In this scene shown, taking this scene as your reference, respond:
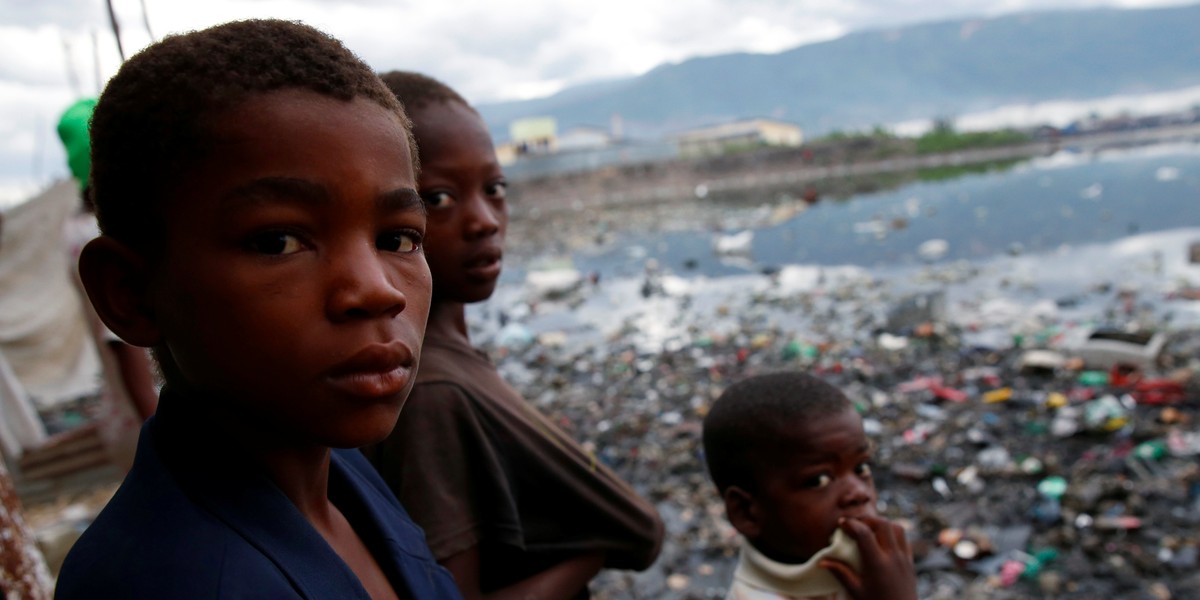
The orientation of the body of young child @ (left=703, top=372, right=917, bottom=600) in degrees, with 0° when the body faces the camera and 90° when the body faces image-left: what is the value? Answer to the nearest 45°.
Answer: approximately 315°

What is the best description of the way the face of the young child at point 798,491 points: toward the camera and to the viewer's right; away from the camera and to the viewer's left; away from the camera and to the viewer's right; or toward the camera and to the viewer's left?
toward the camera and to the viewer's right

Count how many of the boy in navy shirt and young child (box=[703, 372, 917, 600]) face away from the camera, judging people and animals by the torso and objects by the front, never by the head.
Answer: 0

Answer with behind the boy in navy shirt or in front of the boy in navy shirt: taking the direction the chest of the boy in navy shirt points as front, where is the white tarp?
behind

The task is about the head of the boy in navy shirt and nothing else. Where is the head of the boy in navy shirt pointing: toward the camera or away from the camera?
toward the camera

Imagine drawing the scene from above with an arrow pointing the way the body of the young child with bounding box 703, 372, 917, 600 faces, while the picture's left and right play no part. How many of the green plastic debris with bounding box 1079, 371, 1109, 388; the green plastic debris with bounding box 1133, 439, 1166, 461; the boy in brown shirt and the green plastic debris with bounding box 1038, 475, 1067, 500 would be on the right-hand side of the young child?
1

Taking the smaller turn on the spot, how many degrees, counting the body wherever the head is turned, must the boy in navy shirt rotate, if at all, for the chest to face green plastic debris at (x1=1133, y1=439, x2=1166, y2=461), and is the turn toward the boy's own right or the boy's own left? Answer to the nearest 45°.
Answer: approximately 45° to the boy's own left

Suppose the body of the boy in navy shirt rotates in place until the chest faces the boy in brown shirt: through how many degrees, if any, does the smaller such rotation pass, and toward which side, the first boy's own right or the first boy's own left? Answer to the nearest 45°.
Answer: approximately 90° to the first boy's own left

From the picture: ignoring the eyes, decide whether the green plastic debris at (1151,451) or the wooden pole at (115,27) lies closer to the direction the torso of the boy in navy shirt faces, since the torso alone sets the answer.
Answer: the green plastic debris

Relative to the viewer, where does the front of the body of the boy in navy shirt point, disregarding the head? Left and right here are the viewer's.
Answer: facing the viewer and to the right of the viewer

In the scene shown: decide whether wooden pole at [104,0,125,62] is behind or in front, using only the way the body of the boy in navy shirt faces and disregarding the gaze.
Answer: behind
